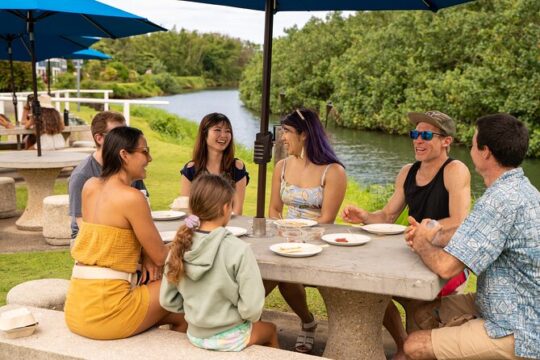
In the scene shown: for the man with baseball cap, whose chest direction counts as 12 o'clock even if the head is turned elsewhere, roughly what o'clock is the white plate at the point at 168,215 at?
The white plate is roughly at 1 o'clock from the man with baseball cap.

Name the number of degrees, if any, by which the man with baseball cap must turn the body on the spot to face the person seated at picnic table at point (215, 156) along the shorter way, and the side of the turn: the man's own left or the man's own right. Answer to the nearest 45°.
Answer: approximately 45° to the man's own right

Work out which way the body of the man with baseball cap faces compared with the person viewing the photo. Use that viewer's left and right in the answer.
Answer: facing the viewer and to the left of the viewer

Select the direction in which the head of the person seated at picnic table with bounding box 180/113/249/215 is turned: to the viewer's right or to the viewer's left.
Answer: to the viewer's right

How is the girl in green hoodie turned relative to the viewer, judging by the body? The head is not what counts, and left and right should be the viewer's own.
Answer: facing away from the viewer and to the right of the viewer

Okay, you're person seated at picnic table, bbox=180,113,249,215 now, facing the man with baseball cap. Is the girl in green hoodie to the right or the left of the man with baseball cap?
right

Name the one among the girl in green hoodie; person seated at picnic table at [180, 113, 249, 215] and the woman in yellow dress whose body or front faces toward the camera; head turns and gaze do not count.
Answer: the person seated at picnic table

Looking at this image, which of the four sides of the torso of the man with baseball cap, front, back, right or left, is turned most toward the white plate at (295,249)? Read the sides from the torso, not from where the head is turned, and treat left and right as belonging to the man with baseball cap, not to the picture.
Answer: front

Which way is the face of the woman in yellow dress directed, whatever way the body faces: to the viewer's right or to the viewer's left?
to the viewer's right

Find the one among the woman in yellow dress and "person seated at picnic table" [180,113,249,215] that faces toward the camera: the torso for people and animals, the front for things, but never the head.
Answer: the person seated at picnic table

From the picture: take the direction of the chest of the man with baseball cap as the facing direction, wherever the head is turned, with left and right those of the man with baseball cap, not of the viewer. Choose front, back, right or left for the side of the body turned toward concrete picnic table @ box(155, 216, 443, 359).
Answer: front

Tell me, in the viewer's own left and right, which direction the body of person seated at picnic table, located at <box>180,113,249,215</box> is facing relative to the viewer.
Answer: facing the viewer

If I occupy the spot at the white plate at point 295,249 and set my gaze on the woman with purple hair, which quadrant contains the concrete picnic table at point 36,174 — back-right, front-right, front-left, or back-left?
front-left

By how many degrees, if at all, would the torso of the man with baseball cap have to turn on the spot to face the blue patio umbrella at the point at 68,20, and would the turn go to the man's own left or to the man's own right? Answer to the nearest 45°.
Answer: approximately 90° to the man's own right

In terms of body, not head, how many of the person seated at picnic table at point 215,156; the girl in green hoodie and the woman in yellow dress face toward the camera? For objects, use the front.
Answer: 1

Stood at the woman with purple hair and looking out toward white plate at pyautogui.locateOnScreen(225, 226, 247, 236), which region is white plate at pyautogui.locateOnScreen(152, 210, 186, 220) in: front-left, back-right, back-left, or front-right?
front-right
